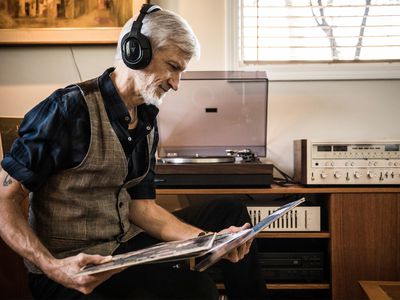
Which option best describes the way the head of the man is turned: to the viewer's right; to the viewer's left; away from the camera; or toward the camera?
to the viewer's right

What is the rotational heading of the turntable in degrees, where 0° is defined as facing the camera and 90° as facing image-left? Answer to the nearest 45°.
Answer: approximately 0°

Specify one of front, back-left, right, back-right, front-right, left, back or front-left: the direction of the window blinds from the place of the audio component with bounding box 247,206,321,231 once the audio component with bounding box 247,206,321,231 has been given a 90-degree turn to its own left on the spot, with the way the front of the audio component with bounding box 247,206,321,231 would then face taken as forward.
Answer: left

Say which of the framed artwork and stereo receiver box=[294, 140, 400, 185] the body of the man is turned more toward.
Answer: the stereo receiver

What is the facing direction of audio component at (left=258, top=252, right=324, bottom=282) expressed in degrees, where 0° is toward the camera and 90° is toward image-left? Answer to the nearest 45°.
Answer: approximately 0°

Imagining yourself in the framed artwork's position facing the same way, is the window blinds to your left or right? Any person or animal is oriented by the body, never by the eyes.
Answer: on your left

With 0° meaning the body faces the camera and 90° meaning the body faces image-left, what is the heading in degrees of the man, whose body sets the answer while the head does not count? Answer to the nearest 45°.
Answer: approximately 315°
